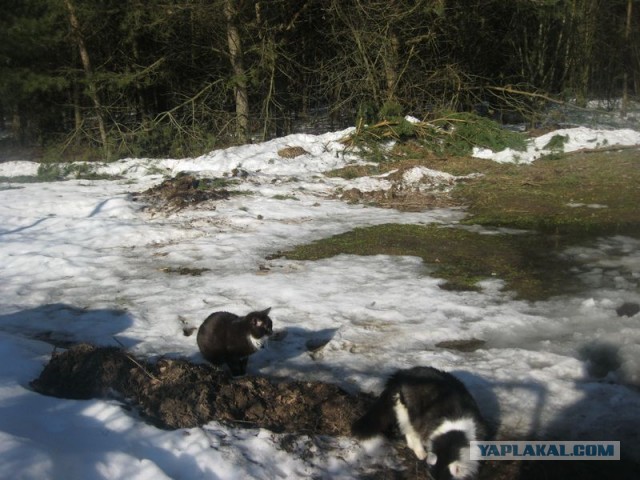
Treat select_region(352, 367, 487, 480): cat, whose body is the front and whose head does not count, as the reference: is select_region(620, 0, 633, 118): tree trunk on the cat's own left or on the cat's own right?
on the cat's own left

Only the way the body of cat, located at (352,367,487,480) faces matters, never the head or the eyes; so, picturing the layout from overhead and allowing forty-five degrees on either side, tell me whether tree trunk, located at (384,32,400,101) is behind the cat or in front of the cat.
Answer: behind

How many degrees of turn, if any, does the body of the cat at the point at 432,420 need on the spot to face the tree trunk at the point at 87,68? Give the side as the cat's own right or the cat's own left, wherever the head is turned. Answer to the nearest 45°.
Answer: approximately 180°

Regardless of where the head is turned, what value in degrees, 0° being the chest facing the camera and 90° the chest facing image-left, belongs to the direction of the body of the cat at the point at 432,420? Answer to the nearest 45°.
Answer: approximately 315°

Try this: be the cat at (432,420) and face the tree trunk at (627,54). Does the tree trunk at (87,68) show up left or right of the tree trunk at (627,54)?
left

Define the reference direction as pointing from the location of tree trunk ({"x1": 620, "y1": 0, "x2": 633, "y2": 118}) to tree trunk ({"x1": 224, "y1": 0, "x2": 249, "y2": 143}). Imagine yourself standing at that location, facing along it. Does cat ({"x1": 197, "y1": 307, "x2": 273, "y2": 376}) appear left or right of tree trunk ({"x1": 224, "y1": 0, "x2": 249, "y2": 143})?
left
